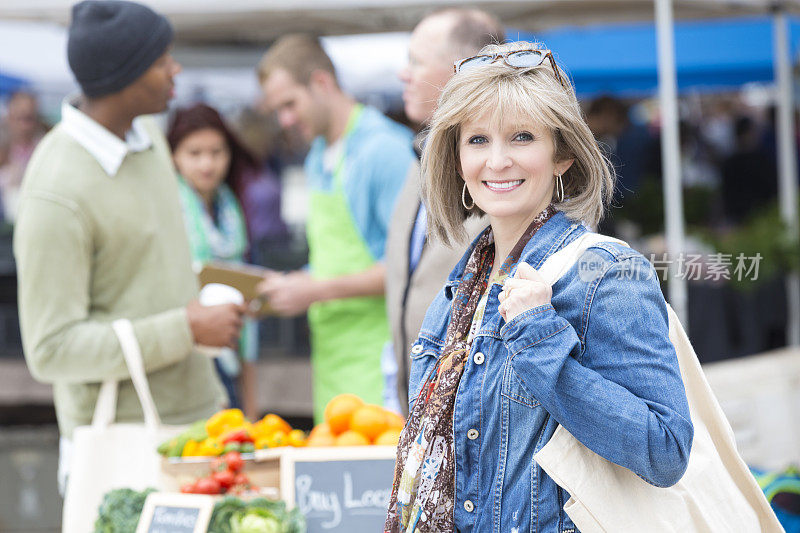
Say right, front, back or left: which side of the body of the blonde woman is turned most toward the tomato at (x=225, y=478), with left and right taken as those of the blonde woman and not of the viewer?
right

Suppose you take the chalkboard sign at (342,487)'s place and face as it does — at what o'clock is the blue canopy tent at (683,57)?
The blue canopy tent is roughly at 7 o'clock from the chalkboard sign.

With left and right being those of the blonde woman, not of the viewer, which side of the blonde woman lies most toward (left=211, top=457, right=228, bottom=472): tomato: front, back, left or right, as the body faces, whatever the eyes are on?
right

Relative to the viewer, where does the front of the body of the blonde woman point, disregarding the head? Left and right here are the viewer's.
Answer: facing the viewer and to the left of the viewer

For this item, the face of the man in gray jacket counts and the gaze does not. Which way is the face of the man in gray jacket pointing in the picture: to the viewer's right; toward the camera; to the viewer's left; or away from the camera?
to the viewer's left

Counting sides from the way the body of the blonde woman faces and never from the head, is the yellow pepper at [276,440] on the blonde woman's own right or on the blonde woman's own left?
on the blonde woman's own right

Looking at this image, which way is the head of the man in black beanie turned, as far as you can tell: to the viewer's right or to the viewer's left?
to the viewer's right

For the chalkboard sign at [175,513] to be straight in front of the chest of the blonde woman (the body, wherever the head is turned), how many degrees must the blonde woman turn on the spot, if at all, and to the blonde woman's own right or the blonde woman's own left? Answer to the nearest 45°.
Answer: approximately 90° to the blonde woman's own right

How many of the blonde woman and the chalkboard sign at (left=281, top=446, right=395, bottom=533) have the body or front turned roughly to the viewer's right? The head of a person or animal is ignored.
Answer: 0
